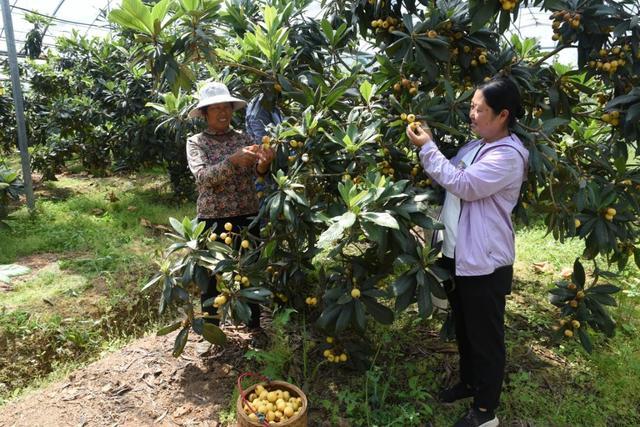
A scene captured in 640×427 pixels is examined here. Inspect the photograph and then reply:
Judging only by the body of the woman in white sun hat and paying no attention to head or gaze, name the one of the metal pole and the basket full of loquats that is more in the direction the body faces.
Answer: the basket full of loquats

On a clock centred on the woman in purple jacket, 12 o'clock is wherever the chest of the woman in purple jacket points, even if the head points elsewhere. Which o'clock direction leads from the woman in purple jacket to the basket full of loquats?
The basket full of loquats is roughly at 11 o'clock from the woman in purple jacket.

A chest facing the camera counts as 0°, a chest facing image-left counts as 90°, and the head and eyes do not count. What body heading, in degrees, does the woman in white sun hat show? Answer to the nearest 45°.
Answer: approximately 315°

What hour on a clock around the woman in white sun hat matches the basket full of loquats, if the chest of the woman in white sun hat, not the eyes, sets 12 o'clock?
The basket full of loquats is roughly at 1 o'clock from the woman in white sun hat.

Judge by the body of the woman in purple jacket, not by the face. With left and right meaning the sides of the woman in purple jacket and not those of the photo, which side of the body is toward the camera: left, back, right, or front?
left
